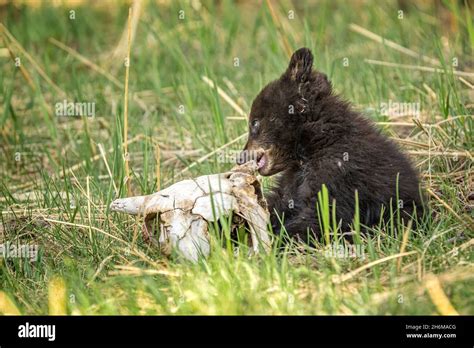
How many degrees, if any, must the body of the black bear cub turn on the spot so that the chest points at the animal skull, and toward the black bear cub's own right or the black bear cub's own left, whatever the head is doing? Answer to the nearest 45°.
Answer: approximately 45° to the black bear cub's own left

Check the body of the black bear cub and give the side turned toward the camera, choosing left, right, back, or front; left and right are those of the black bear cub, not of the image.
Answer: left
